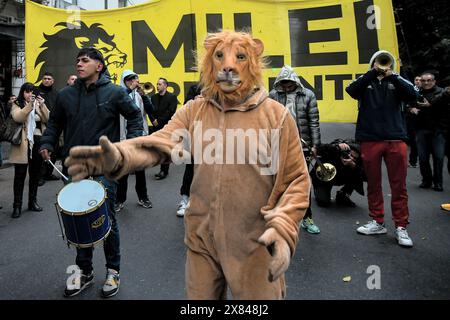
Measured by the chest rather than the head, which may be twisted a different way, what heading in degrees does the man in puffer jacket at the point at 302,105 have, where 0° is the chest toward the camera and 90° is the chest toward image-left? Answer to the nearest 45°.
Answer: approximately 0°

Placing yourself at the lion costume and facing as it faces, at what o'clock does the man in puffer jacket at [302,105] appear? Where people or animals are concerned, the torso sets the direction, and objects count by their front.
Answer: The man in puffer jacket is roughly at 7 o'clock from the lion costume.

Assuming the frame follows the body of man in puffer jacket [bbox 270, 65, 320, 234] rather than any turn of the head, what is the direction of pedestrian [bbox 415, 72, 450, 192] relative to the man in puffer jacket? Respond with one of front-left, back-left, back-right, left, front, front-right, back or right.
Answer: back-left

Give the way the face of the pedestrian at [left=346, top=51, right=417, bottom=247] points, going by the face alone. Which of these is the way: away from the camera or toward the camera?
toward the camera

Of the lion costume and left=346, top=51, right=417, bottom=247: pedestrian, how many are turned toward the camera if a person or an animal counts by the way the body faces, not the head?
2

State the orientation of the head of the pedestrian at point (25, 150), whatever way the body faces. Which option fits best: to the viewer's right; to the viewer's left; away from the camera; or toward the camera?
toward the camera

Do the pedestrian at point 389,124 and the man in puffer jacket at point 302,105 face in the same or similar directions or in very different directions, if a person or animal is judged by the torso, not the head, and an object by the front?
same or similar directions

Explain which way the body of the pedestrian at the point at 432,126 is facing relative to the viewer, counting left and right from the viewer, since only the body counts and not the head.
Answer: facing the viewer and to the left of the viewer

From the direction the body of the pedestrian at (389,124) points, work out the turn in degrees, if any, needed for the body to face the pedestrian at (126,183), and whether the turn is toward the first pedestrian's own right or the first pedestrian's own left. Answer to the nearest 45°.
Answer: approximately 90° to the first pedestrian's own right

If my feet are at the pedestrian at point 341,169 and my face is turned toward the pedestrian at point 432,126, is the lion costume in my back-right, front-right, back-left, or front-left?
back-right

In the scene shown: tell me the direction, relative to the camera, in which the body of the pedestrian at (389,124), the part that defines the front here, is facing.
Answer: toward the camera
